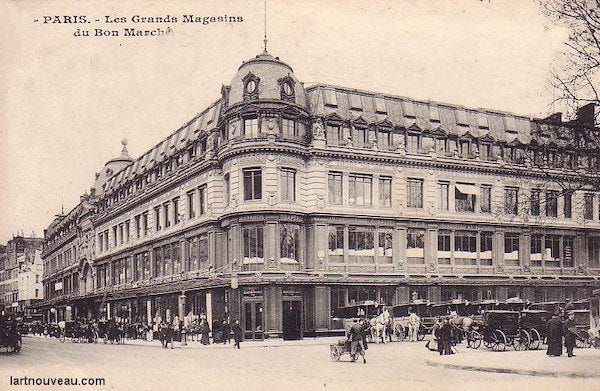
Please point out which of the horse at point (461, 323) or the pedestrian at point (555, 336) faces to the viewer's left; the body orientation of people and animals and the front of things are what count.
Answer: the horse

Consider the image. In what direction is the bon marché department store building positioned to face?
toward the camera

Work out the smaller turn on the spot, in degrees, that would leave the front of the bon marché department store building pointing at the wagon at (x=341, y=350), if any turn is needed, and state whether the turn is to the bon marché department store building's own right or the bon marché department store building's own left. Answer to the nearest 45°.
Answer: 0° — it already faces it

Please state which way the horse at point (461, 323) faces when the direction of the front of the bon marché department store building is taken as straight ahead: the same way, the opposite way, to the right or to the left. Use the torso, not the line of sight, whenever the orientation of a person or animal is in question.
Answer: to the right

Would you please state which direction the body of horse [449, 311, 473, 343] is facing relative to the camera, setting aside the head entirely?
to the viewer's left

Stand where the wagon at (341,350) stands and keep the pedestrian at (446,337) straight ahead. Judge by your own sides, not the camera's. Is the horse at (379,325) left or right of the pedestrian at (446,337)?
left
